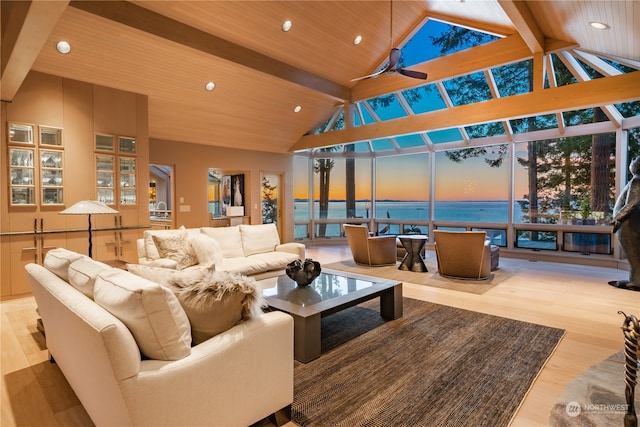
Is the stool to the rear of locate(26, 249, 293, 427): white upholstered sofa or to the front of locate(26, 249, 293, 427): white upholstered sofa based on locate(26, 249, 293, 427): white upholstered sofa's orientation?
to the front

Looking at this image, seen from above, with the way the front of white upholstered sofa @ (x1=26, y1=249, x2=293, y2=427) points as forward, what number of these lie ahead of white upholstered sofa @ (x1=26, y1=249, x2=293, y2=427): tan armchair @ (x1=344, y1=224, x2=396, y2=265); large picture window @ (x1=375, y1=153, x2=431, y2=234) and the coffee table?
3

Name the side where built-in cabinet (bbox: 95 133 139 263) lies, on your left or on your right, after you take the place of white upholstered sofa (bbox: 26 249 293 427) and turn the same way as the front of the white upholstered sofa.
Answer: on your left

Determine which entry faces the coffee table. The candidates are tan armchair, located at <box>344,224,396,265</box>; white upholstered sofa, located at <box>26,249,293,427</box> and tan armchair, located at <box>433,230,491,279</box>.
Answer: the white upholstered sofa

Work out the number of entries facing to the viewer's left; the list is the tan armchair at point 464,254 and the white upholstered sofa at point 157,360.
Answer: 0

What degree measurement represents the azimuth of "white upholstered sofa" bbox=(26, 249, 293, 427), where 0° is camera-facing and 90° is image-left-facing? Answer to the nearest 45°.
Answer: approximately 225°

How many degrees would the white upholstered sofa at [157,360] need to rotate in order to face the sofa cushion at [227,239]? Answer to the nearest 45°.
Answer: approximately 45° to its left

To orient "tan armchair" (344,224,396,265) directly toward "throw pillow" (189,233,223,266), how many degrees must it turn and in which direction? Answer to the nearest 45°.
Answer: approximately 180°
